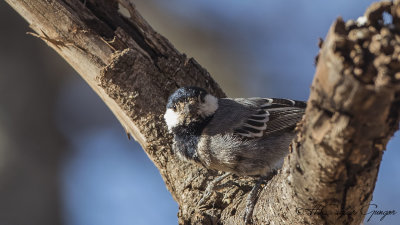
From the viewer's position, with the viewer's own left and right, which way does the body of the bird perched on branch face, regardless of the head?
facing the viewer and to the left of the viewer
